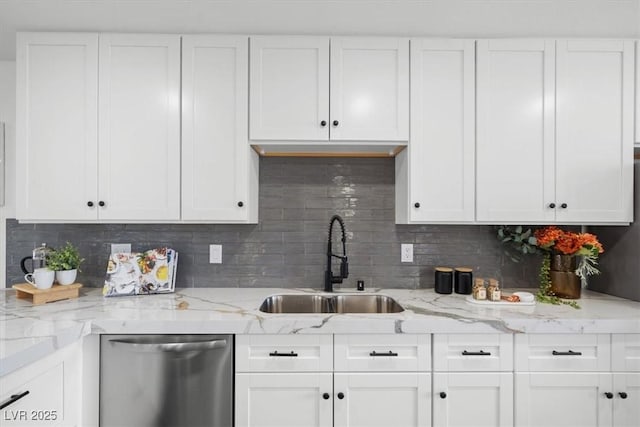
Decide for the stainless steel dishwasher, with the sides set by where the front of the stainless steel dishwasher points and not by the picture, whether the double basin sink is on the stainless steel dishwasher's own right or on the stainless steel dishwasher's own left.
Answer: on the stainless steel dishwasher's own left

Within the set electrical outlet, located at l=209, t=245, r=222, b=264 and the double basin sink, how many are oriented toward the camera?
2

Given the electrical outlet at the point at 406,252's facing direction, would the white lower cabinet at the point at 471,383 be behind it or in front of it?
in front

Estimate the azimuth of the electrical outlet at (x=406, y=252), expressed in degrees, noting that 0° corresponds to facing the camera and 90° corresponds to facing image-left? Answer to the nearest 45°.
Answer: approximately 0°

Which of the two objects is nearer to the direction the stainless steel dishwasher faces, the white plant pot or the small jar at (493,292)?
the small jar

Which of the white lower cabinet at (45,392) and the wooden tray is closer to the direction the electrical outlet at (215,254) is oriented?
the white lower cabinet

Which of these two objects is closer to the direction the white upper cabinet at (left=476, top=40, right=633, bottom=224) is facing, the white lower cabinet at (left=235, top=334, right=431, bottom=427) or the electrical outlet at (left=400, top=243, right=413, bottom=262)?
the white lower cabinet

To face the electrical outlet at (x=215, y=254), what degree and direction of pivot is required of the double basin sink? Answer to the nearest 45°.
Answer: approximately 90° to its right

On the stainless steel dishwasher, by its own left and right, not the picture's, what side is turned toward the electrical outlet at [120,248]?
back
